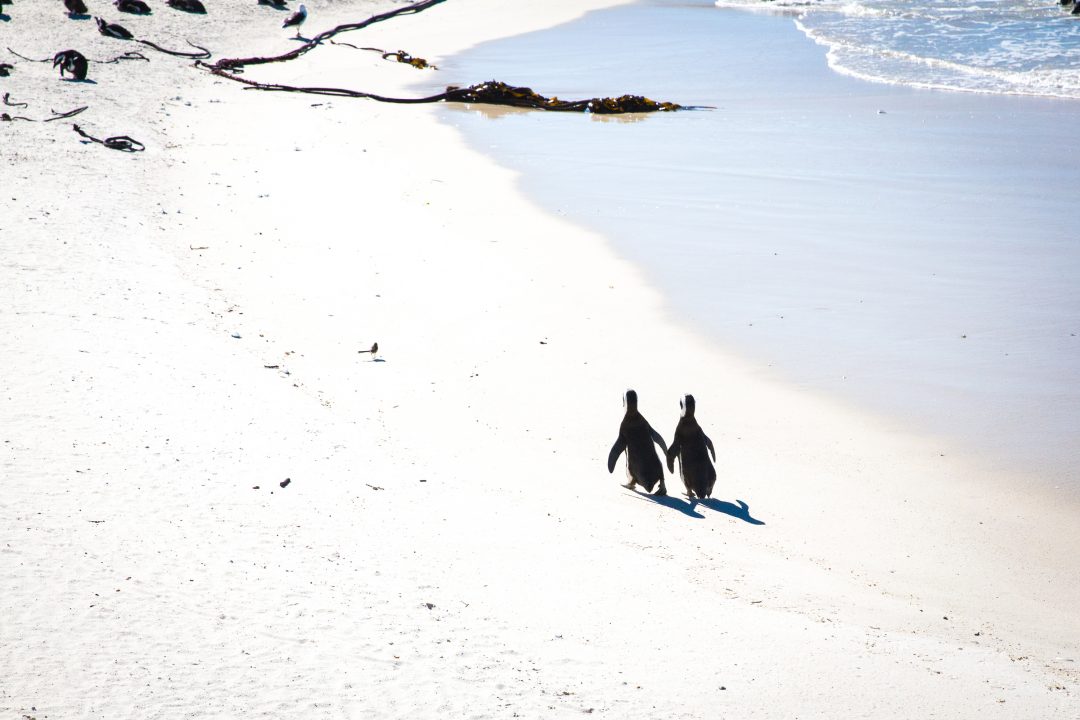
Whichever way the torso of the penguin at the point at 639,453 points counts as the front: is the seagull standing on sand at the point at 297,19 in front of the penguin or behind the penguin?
in front

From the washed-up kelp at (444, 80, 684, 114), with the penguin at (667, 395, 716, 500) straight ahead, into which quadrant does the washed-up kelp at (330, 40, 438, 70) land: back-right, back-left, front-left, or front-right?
back-right

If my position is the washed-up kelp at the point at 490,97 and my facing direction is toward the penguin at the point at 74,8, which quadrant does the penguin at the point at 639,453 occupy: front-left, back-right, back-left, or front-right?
back-left

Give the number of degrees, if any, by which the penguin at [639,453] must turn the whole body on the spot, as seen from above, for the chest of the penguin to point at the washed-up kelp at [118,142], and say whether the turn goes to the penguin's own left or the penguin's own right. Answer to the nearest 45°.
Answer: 0° — it already faces it

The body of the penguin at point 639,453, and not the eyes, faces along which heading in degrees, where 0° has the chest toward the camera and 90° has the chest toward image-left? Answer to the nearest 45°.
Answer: approximately 135°

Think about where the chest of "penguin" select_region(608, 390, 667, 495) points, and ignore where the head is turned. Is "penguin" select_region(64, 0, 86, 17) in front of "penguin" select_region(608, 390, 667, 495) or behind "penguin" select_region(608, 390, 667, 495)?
in front
